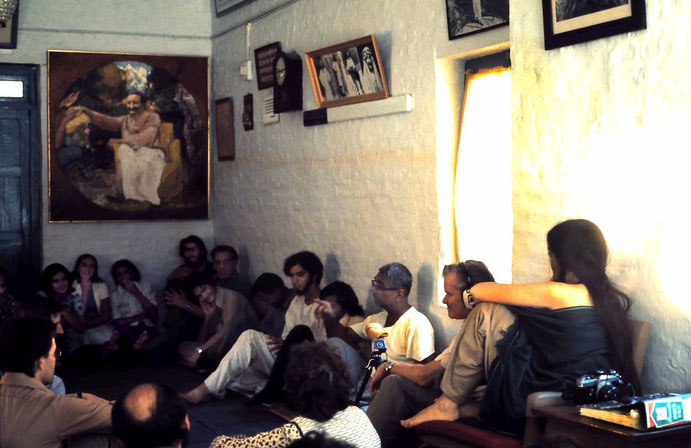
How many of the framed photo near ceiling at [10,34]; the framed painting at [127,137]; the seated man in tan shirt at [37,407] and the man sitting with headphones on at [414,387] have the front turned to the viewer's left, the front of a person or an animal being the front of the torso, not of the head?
1

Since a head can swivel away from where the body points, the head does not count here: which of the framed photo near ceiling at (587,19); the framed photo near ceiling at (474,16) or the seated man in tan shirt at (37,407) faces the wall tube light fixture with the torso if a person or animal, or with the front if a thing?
the seated man in tan shirt

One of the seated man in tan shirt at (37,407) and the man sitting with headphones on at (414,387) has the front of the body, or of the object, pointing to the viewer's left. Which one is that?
the man sitting with headphones on

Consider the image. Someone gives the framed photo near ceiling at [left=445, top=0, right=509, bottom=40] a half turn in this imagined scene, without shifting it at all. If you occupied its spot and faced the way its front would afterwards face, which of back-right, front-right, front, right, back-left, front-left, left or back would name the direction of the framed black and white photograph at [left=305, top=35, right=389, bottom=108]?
left

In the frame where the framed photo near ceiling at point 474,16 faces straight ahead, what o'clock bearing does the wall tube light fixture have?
The wall tube light fixture is roughly at 3 o'clock from the framed photo near ceiling.

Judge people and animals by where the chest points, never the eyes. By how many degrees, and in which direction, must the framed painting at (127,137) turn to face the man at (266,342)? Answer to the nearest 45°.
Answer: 0° — it already faces them

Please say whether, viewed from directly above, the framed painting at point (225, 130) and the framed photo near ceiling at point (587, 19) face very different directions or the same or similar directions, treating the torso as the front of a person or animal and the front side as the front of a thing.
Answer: same or similar directions

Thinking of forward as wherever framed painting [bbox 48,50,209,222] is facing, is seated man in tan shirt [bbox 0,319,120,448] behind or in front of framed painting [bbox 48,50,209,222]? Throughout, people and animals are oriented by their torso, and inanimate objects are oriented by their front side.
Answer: in front

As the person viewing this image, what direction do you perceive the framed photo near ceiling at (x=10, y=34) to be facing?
facing the viewer

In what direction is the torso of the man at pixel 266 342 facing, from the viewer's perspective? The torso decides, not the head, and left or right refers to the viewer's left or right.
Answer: facing the viewer and to the left of the viewer

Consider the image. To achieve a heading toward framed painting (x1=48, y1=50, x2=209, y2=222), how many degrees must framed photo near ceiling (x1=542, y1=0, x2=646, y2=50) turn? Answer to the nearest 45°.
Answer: approximately 90° to its right

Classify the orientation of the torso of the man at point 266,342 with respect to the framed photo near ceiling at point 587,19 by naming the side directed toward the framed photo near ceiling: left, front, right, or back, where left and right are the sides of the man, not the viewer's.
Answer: left

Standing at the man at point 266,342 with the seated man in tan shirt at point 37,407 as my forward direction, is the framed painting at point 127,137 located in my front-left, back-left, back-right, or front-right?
back-right

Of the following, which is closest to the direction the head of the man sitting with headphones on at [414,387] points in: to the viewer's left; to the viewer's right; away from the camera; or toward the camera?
to the viewer's left

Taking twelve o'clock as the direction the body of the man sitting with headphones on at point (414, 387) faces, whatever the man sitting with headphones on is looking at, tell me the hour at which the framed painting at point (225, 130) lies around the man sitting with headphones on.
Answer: The framed painting is roughly at 2 o'clock from the man sitting with headphones on.

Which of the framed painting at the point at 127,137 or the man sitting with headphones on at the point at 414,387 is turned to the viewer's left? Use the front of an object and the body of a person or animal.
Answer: the man sitting with headphones on

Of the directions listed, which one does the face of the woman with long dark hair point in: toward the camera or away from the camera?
away from the camera

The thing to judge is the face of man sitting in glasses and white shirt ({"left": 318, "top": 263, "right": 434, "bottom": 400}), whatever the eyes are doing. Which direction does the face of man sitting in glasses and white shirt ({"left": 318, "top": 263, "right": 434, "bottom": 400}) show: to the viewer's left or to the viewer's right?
to the viewer's left

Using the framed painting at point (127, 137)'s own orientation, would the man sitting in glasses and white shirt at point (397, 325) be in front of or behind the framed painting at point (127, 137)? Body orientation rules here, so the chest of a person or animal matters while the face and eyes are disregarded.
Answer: in front

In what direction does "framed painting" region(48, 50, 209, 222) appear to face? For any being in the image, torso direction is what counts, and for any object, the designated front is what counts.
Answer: toward the camera

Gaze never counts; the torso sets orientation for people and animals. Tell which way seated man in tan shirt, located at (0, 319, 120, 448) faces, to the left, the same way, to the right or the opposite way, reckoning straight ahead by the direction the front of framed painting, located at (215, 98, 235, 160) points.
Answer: the opposite way
